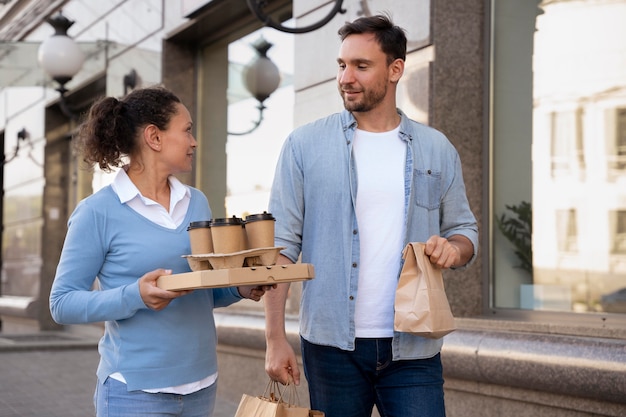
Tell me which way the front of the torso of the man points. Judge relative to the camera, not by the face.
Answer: toward the camera

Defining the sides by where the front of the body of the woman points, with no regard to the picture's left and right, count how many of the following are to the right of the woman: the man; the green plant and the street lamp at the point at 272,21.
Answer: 0

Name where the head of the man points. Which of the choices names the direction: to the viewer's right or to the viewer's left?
to the viewer's left

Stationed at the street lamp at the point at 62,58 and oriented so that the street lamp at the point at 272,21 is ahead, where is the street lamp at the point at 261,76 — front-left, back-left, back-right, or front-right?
front-left

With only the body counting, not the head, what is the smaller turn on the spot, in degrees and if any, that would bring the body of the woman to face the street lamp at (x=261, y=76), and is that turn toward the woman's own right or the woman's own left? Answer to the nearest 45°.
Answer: approximately 135° to the woman's own left

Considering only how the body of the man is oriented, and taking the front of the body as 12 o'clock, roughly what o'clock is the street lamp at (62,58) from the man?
The street lamp is roughly at 5 o'clock from the man.

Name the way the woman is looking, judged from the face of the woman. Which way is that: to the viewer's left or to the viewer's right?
to the viewer's right

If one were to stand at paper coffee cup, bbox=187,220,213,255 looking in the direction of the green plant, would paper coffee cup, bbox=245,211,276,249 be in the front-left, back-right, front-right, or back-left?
front-right

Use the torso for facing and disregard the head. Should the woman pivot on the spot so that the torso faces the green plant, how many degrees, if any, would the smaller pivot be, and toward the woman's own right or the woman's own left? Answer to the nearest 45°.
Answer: approximately 90° to the woman's own left

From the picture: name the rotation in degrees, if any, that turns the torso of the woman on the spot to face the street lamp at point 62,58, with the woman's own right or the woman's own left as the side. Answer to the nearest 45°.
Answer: approximately 135° to the woman's own left

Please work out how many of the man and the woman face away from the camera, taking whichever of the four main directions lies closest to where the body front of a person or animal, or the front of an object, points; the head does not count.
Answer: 0
